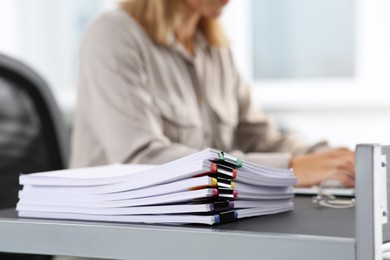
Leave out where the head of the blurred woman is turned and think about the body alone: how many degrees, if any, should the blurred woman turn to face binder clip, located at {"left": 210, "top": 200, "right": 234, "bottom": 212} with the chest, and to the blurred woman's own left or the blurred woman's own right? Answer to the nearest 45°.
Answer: approximately 45° to the blurred woman's own right

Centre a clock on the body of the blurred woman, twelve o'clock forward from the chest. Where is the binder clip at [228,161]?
The binder clip is roughly at 1 o'clock from the blurred woman.

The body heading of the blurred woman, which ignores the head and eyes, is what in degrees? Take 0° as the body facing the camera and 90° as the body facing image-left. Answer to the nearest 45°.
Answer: approximately 315°

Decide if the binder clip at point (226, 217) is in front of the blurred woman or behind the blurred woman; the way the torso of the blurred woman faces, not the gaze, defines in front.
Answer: in front
